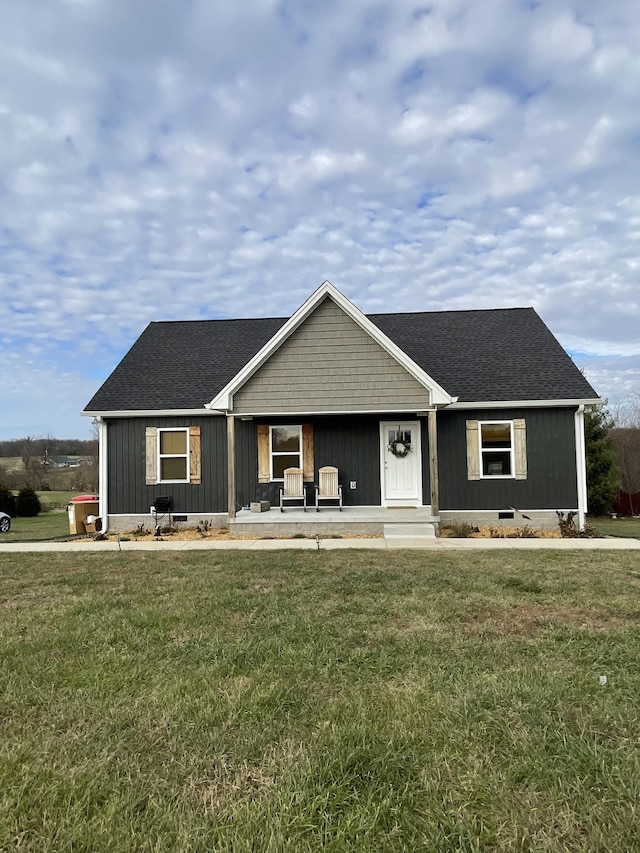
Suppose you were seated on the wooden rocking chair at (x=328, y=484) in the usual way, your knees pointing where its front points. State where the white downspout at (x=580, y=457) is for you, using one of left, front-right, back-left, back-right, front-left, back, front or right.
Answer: left

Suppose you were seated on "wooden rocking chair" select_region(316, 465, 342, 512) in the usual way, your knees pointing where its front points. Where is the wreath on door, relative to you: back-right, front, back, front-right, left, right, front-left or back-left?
left

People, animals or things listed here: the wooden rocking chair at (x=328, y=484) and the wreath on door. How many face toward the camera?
2

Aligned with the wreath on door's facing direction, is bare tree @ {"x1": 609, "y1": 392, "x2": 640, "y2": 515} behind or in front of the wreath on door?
behind

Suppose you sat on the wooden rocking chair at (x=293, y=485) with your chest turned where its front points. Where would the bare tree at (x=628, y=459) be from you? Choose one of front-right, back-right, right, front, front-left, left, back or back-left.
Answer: back-left

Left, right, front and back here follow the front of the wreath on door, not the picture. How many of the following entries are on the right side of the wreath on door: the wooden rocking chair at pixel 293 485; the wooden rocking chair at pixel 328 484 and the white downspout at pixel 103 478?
3

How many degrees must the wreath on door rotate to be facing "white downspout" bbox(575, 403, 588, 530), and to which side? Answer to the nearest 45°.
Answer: approximately 90° to its left

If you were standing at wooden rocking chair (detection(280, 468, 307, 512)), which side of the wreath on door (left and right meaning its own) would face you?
right

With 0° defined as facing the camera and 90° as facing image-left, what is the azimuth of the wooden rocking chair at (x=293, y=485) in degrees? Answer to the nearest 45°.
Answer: approximately 0°
